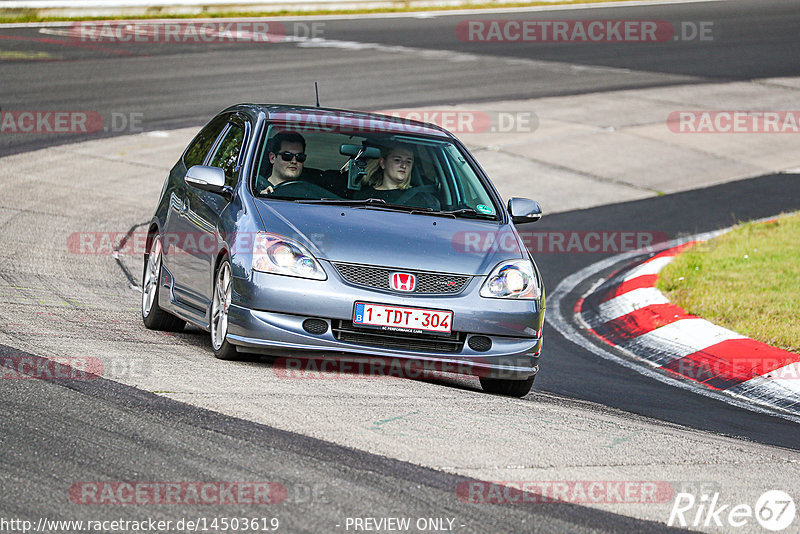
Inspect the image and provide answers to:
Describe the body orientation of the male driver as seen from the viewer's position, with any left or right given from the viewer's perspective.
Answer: facing the viewer and to the right of the viewer

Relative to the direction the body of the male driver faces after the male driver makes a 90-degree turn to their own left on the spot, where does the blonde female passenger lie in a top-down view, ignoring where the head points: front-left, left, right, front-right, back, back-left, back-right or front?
front-right

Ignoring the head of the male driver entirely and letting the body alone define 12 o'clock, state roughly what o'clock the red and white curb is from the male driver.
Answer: The red and white curb is roughly at 10 o'clock from the male driver.
